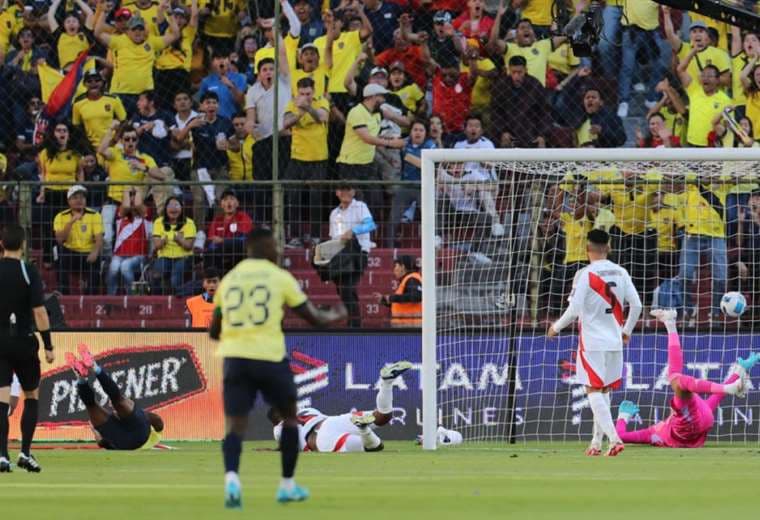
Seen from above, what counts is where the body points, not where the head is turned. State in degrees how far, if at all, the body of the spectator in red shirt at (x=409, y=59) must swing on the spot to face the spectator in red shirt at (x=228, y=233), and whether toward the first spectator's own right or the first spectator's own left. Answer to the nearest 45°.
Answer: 0° — they already face them

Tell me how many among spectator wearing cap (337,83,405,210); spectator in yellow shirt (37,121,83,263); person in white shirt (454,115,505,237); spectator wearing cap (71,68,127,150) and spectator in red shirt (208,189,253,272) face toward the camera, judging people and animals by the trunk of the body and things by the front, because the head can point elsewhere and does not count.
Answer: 4

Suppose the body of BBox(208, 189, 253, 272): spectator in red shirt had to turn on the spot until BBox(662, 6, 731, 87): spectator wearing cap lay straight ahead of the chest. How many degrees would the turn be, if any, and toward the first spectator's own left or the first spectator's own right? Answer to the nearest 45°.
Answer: approximately 90° to the first spectator's own left

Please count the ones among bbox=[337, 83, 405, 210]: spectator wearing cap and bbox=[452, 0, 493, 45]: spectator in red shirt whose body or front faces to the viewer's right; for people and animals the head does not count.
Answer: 1

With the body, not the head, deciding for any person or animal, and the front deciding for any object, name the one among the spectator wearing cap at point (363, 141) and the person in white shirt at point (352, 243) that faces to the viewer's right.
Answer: the spectator wearing cap

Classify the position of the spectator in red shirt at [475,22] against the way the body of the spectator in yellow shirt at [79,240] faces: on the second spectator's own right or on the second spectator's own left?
on the second spectator's own left

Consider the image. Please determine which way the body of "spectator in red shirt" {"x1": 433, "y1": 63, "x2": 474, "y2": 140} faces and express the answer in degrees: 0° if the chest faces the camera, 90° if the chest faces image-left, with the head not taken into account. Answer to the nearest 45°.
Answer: approximately 0°
